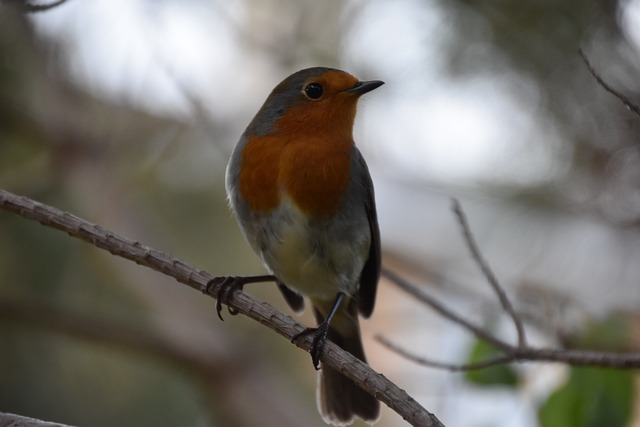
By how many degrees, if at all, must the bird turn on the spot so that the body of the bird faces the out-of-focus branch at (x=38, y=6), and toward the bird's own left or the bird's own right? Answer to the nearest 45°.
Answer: approximately 135° to the bird's own right

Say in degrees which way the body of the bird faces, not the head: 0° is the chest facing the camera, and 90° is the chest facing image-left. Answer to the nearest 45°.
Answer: approximately 0°

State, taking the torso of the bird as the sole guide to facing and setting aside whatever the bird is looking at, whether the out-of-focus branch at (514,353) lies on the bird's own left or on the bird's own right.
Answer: on the bird's own left
